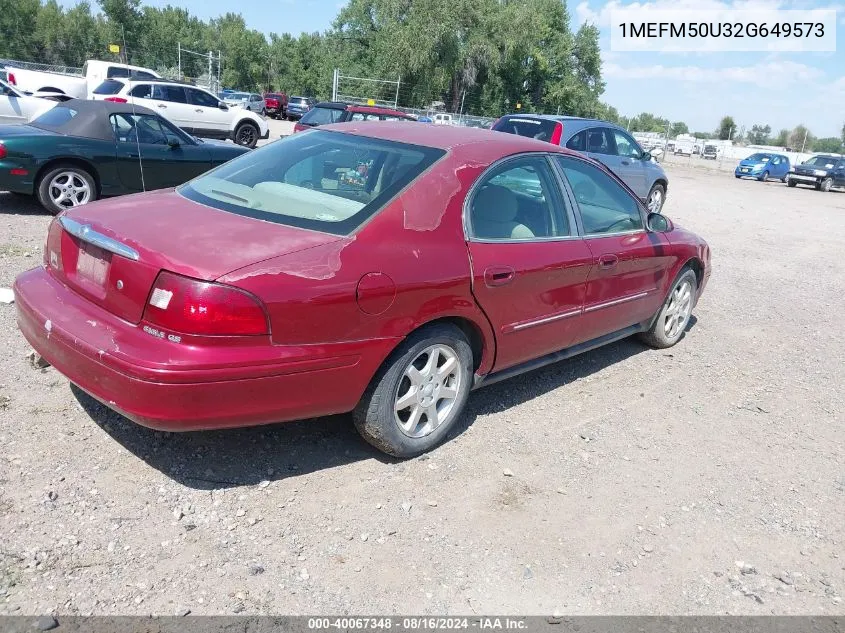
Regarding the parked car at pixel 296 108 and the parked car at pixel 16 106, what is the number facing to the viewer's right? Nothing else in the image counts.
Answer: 1

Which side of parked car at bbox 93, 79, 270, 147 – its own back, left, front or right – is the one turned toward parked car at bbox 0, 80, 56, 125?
back

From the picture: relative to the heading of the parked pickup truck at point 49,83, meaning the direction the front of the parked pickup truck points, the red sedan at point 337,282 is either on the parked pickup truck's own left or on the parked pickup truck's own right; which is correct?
on the parked pickup truck's own right

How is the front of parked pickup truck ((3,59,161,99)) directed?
to the viewer's right

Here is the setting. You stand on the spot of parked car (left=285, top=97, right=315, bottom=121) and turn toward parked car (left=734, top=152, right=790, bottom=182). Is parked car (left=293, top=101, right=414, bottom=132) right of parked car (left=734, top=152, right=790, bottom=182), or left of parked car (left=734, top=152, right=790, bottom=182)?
right

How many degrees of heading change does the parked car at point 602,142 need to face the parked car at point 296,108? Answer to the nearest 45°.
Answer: approximately 90° to its left

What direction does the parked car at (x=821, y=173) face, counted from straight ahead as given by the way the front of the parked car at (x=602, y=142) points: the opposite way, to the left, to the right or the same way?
the opposite way

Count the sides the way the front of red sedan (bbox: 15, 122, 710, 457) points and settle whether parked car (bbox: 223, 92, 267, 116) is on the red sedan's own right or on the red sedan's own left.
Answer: on the red sedan's own left

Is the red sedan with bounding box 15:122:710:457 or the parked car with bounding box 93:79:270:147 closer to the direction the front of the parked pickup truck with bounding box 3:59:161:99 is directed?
the parked car

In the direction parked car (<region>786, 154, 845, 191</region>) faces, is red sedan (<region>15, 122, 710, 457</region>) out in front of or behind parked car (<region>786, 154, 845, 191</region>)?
in front

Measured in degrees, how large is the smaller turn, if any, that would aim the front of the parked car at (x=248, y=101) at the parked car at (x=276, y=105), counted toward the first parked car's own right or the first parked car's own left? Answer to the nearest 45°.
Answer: approximately 135° to the first parked car's own left
